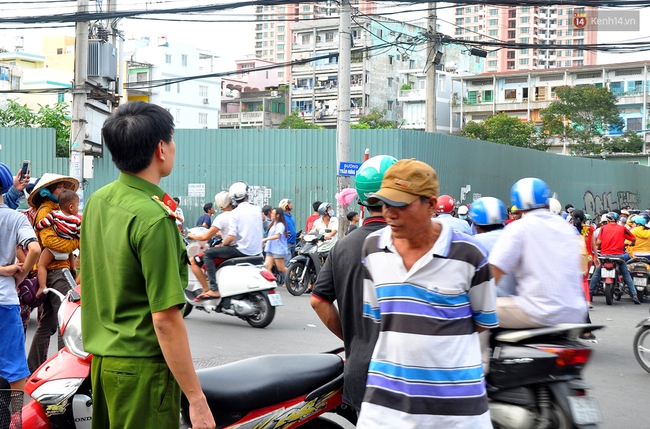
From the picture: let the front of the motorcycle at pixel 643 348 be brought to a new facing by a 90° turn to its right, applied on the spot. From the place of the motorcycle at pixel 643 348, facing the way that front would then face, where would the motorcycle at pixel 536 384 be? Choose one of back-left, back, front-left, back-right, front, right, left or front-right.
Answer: back

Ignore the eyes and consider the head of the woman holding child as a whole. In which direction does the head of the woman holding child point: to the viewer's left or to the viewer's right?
to the viewer's right

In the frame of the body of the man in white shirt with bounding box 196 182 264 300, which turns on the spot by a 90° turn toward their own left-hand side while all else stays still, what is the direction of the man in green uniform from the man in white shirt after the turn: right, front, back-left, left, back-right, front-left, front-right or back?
front-left

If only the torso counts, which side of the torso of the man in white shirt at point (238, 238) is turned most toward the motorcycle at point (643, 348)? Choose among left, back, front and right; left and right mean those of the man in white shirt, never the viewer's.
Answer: back

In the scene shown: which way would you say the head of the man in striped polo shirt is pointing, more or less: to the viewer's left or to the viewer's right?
to the viewer's left

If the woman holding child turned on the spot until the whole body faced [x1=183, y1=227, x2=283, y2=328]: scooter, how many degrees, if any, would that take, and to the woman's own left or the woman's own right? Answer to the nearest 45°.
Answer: approximately 45° to the woman's own left

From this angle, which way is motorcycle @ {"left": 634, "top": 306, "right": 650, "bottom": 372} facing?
to the viewer's left

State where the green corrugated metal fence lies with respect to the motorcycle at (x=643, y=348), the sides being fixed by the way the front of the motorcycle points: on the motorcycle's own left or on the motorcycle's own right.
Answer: on the motorcycle's own right

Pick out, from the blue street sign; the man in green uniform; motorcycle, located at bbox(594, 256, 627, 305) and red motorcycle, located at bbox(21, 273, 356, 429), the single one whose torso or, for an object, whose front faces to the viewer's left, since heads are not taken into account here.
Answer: the red motorcycle

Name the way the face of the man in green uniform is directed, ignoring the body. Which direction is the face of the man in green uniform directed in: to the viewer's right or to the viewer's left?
to the viewer's right
